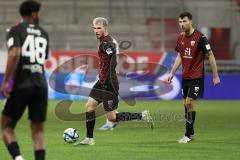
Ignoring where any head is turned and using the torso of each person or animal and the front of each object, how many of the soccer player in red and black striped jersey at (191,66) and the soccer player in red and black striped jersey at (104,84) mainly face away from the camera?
0

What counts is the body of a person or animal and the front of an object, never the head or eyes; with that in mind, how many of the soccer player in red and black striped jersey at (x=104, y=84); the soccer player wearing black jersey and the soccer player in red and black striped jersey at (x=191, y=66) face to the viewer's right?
0

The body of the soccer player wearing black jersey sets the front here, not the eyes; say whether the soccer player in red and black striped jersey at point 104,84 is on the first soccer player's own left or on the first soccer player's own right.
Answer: on the first soccer player's own right

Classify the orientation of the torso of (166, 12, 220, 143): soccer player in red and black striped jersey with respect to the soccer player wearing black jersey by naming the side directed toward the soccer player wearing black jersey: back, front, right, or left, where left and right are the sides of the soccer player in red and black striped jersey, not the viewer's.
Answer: front

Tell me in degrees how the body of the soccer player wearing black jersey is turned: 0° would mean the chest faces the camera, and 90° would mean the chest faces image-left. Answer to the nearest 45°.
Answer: approximately 135°

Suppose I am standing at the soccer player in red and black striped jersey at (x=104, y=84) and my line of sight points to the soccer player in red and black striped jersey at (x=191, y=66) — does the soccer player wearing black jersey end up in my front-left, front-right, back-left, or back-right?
back-right

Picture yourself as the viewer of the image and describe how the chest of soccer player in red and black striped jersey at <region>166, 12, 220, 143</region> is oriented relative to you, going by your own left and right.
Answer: facing the viewer and to the left of the viewer

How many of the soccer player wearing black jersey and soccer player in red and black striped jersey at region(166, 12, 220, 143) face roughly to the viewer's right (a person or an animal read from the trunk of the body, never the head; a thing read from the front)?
0

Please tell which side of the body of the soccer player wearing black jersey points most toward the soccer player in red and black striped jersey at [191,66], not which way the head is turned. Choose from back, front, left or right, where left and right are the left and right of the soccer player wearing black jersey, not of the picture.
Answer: right

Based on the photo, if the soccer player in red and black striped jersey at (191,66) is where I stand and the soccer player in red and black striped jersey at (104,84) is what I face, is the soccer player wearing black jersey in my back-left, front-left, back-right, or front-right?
front-left

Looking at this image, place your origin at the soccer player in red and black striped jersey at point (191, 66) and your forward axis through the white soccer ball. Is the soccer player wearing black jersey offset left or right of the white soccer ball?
left
